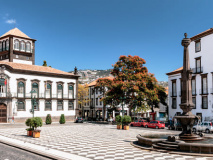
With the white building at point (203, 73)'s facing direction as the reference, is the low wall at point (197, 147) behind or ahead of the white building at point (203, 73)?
ahead

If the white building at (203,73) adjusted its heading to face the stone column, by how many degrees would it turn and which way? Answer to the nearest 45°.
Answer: approximately 45° to its left

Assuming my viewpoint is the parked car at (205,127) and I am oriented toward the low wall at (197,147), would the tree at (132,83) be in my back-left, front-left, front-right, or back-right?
back-right

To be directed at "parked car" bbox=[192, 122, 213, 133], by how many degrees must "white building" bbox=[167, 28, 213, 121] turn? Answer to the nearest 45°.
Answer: approximately 45° to its left

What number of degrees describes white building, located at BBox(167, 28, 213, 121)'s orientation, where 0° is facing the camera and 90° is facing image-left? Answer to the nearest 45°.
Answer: approximately 45°
